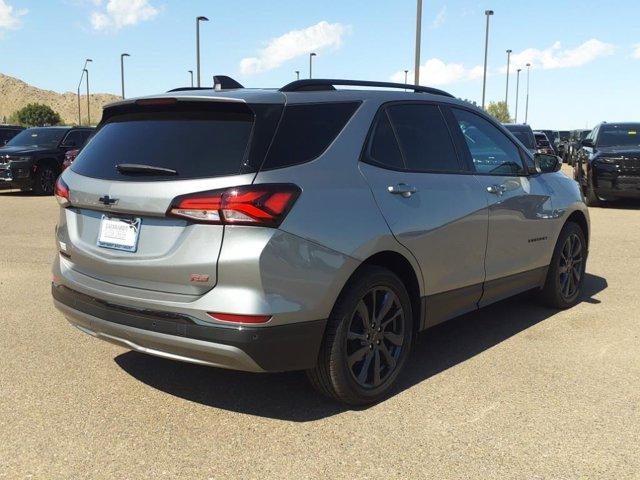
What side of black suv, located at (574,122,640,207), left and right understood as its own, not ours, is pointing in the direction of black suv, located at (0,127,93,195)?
right

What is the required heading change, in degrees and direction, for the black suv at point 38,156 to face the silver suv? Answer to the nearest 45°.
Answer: approximately 45° to its left

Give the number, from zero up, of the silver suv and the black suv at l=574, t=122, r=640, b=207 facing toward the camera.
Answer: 1

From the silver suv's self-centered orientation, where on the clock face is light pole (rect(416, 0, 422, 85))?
The light pole is roughly at 11 o'clock from the silver suv.

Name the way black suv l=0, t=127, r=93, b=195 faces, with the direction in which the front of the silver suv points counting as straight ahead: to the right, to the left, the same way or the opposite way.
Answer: the opposite way

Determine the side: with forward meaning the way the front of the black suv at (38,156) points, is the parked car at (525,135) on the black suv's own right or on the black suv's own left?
on the black suv's own left

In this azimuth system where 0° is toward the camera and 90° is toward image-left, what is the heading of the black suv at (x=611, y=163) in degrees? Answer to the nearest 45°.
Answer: approximately 0°

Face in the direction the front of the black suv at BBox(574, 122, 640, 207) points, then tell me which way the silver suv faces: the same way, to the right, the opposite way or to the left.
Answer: the opposite way

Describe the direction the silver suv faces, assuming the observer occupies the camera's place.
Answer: facing away from the viewer and to the right of the viewer

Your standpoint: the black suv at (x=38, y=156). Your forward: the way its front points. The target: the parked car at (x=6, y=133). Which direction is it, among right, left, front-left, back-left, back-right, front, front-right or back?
back-right

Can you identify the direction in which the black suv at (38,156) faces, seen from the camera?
facing the viewer and to the left of the viewer

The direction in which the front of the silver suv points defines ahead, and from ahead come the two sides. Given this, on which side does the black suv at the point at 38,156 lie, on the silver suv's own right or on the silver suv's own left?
on the silver suv's own left

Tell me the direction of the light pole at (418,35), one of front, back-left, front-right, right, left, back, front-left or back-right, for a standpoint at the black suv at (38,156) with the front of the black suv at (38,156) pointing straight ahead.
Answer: back-left
